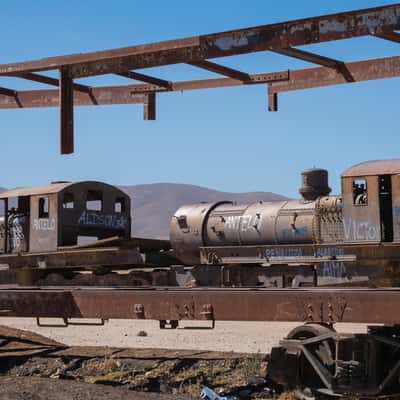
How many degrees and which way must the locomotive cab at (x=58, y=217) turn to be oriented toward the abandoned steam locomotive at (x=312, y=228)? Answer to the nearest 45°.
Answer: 0° — it already faces it

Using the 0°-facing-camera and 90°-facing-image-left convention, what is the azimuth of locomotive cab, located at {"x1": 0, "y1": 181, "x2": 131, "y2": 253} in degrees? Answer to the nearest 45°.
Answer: approximately 315°
